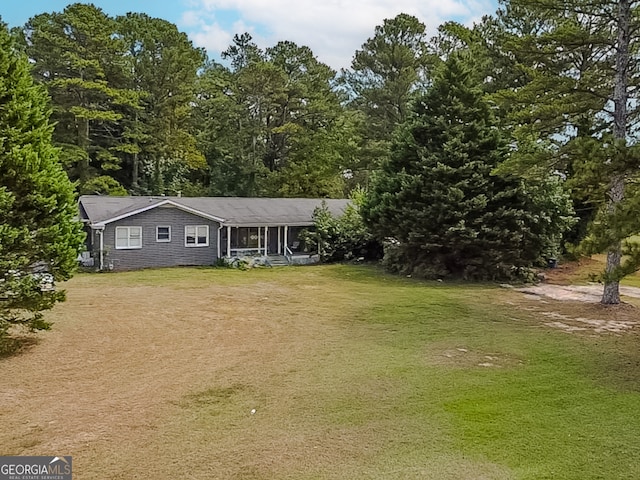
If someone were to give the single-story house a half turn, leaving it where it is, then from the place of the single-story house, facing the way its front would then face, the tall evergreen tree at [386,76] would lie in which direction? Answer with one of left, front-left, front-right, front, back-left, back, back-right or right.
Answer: front-right

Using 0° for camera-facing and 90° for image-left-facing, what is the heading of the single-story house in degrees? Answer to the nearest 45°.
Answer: approximately 0°

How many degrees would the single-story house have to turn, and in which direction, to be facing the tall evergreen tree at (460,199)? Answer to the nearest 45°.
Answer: approximately 45° to its left

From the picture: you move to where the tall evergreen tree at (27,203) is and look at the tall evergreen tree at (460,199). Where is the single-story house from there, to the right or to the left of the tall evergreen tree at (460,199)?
left

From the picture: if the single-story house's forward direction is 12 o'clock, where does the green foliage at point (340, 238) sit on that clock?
The green foliage is roughly at 9 o'clock from the single-story house.

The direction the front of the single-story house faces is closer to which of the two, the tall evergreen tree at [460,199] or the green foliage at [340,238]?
the tall evergreen tree
